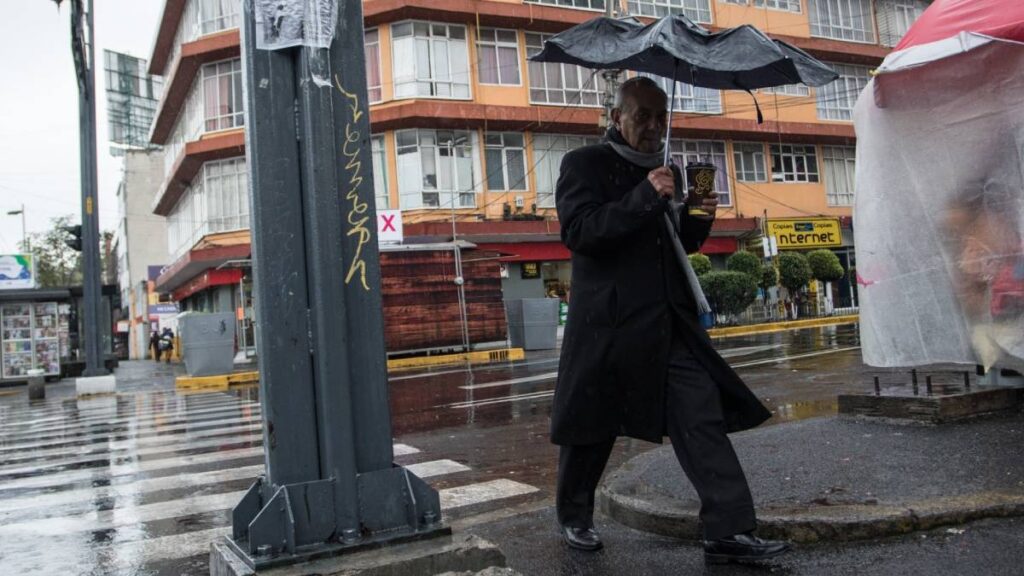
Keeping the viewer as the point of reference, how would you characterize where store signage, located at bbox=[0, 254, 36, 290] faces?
facing the viewer

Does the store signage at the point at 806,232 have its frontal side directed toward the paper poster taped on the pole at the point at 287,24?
yes

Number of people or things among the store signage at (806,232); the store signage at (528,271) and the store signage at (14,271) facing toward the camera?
3

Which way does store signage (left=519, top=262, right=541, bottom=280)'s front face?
toward the camera

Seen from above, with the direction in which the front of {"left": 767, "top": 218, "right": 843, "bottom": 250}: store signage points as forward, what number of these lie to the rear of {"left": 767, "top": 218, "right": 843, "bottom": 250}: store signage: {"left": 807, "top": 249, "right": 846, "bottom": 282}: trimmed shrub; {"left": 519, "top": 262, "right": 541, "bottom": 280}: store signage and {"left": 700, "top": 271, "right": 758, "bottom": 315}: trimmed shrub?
0

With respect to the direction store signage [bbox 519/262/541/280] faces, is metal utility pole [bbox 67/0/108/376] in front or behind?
in front

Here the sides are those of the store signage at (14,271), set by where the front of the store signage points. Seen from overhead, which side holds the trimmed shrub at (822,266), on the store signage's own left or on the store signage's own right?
on the store signage's own left

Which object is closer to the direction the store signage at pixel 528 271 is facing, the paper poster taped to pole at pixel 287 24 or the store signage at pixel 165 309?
the paper poster taped to pole

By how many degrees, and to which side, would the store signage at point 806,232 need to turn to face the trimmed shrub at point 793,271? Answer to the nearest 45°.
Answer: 0° — it already faces it

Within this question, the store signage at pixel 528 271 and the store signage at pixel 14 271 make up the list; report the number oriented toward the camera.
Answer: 2

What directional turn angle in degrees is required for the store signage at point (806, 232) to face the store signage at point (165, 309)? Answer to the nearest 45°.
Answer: approximately 90° to its right

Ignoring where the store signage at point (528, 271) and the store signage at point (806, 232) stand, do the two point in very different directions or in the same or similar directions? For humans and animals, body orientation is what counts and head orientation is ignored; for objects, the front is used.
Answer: same or similar directions

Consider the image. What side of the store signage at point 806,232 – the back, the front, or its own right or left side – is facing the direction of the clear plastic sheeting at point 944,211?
front

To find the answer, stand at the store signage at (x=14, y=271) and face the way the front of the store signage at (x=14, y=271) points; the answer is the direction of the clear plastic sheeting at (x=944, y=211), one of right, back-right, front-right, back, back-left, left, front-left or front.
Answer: front

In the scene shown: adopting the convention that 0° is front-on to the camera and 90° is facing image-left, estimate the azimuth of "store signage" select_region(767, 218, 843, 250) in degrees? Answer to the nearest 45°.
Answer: approximately 0°

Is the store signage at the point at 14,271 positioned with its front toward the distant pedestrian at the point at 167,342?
no

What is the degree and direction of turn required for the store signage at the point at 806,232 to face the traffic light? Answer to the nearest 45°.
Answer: approximately 45° to its right

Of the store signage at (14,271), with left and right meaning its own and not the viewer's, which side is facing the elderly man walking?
front

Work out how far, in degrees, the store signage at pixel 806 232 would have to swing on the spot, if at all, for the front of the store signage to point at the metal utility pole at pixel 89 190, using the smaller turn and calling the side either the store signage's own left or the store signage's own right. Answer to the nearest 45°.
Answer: approximately 45° to the store signage's own right

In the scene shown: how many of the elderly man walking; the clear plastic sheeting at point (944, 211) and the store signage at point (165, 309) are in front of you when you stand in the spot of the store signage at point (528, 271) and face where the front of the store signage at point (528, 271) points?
2
